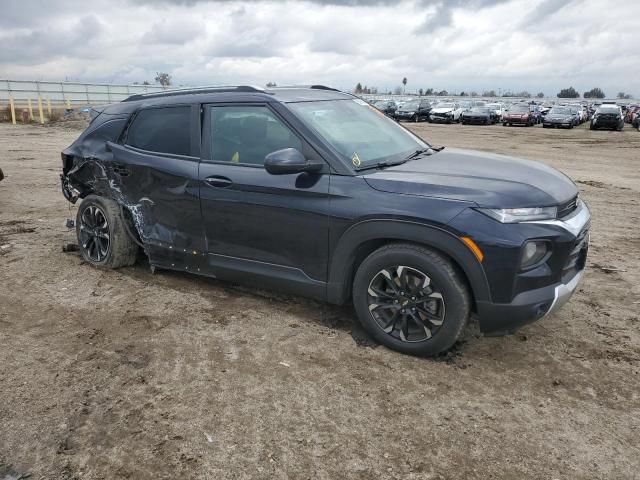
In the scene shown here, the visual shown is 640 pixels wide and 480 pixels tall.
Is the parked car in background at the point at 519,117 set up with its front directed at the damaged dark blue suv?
yes

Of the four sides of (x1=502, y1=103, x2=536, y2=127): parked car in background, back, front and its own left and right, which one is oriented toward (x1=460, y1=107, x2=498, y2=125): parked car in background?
right

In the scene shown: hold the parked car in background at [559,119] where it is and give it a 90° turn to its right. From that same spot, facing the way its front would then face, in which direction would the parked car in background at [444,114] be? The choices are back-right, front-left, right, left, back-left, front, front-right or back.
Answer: front

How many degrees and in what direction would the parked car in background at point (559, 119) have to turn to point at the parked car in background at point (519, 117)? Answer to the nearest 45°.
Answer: approximately 90° to its right

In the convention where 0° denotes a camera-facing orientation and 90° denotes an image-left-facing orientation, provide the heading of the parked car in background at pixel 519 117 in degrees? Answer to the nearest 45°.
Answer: approximately 0°

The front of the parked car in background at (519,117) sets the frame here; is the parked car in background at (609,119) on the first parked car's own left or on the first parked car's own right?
on the first parked car's own left

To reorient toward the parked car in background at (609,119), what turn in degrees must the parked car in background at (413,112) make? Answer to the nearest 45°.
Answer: approximately 90° to its left

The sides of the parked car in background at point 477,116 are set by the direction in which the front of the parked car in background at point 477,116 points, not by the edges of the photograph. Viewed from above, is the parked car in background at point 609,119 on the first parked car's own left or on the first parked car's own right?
on the first parked car's own left

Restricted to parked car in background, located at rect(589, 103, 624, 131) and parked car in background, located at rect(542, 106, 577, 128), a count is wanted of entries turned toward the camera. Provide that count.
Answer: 2

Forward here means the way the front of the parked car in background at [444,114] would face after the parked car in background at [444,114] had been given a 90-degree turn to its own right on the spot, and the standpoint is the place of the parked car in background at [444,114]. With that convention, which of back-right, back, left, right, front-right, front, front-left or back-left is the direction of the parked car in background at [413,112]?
front

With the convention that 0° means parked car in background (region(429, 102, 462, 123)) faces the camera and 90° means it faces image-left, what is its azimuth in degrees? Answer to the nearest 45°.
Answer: approximately 45°

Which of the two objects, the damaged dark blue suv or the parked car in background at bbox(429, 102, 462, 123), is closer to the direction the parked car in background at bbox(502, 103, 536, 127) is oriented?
the damaged dark blue suv

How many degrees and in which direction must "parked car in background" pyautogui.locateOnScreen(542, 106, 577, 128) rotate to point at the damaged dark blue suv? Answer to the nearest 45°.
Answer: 0° — it already faces it
